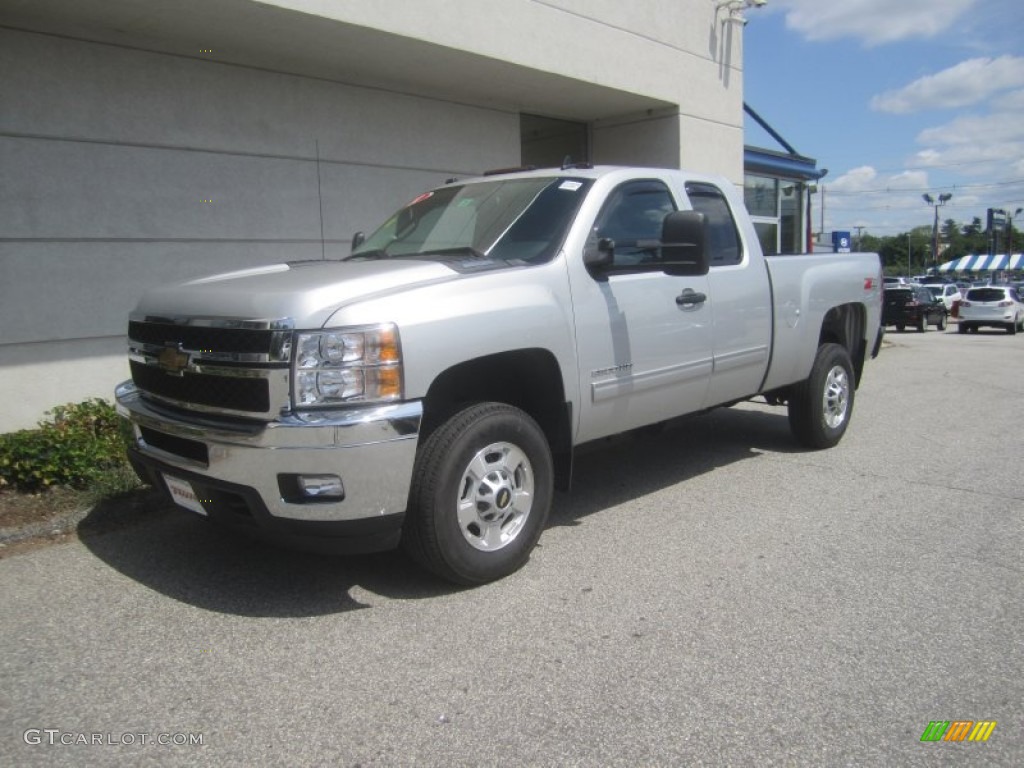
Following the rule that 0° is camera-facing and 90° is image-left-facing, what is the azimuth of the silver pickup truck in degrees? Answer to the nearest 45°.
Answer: approximately 45°

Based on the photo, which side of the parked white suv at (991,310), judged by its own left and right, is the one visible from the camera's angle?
back

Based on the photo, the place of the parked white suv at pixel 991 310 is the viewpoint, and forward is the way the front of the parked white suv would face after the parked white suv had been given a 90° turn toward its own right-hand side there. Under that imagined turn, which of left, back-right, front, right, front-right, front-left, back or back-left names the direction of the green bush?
right

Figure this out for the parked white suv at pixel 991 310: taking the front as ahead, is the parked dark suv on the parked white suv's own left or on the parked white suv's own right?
on the parked white suv's own left

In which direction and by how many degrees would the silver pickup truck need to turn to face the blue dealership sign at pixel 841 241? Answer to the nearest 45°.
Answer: approximately 180°

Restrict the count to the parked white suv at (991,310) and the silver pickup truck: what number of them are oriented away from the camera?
1

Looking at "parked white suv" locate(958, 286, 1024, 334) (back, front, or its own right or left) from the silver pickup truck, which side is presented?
back

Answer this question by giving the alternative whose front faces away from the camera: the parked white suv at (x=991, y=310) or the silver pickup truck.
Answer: the parked white suv

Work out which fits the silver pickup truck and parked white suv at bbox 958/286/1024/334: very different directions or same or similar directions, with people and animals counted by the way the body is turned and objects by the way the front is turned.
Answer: very different directions

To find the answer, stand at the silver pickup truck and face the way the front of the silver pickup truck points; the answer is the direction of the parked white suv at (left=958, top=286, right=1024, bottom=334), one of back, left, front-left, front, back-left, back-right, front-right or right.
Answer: back

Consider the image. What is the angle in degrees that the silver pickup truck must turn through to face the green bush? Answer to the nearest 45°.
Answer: approximately 90° to its right
